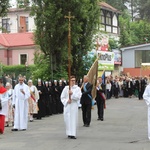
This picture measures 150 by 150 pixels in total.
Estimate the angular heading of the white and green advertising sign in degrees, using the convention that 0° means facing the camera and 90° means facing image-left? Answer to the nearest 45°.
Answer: approximately 0°

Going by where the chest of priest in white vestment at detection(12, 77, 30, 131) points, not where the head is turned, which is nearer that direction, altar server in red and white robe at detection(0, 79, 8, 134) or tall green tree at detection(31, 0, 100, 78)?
the altar server in red and white robe

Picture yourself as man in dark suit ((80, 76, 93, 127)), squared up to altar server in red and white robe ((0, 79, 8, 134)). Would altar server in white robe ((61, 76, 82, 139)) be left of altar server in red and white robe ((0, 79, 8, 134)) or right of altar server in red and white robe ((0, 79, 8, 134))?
left

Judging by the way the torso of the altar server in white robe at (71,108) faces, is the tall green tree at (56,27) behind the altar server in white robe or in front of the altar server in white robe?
behind

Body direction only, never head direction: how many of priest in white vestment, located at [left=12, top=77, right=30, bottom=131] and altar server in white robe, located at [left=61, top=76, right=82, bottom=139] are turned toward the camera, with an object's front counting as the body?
2

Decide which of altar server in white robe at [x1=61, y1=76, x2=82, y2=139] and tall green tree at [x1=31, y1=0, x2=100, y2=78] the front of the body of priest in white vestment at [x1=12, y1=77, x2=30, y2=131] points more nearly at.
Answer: the altar server in white robe

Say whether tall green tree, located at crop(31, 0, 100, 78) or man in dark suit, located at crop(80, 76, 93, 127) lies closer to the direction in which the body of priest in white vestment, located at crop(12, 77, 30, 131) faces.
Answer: the man in dark suit

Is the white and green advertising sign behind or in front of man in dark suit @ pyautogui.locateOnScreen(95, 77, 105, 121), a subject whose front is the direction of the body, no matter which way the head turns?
behind
